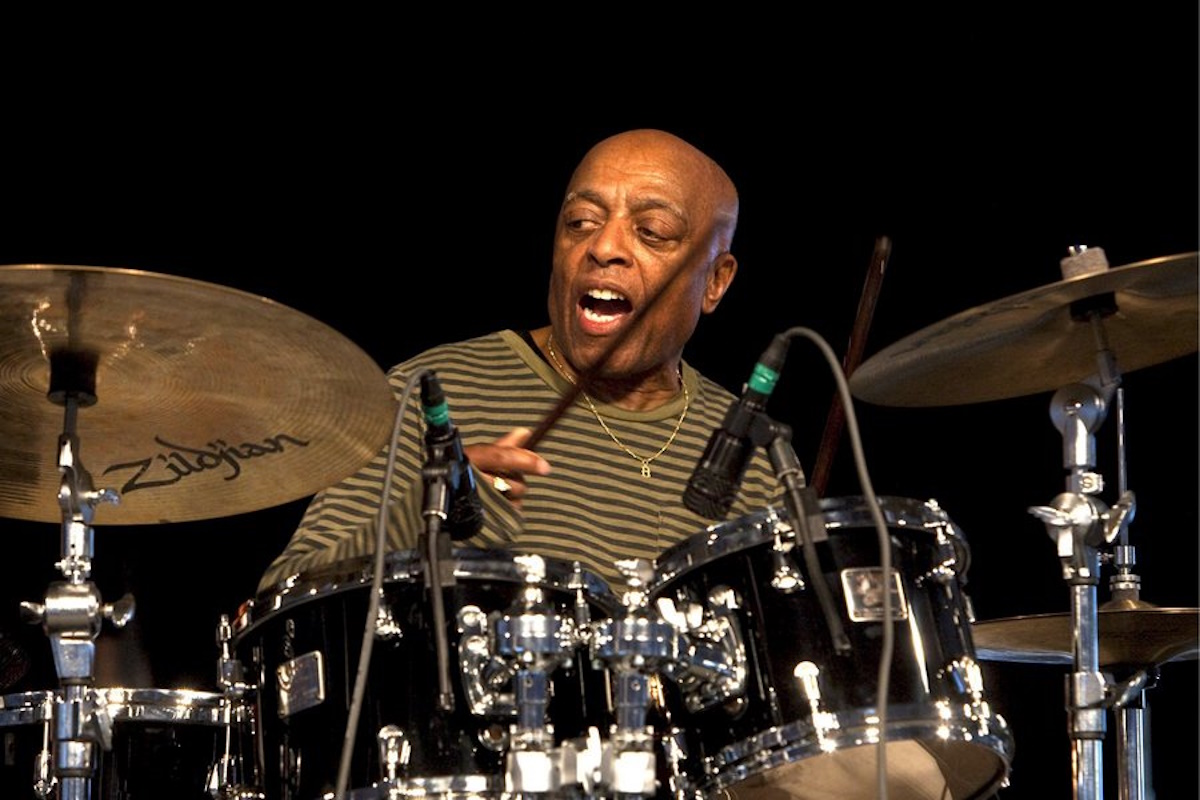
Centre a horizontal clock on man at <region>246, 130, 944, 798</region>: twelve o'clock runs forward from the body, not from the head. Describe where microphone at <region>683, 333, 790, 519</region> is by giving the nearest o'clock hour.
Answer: The microphone is roughly at 12 o'clock from the man.

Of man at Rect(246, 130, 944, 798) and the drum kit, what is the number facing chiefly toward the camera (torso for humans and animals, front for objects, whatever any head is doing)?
2

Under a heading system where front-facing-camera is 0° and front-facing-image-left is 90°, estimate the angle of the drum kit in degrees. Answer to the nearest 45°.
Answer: approximately 0°

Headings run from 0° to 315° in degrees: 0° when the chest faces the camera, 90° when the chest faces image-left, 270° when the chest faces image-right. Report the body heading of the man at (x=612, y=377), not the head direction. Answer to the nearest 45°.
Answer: approximately 0°
